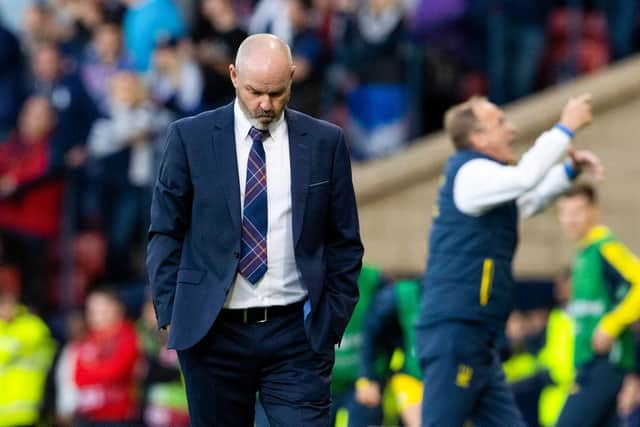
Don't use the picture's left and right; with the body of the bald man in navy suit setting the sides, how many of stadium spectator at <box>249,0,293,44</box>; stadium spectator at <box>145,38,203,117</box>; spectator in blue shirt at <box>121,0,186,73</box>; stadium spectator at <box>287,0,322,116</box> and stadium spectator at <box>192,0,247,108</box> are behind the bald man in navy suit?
5

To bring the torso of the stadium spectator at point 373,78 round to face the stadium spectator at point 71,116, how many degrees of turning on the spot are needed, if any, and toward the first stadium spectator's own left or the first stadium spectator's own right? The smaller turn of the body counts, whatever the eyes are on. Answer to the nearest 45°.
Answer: approximately 90° to the first stadium spectator's own right

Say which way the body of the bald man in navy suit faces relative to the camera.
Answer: toward the camera

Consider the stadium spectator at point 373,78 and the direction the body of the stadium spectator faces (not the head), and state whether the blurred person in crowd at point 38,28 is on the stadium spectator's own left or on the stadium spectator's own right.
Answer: on the stadium spectator's own right

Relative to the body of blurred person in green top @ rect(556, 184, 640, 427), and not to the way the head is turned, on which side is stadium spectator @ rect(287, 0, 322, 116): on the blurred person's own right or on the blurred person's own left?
on the blurred person's own right

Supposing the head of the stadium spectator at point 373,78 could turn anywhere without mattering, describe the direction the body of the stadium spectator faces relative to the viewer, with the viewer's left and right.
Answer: facing the viewer

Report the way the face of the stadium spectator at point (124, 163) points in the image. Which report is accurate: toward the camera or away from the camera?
toward the camera

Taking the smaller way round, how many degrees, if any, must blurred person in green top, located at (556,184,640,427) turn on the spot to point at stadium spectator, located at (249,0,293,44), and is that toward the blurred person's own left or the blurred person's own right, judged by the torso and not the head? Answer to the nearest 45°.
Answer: approximately 90° to the blurred person's own right

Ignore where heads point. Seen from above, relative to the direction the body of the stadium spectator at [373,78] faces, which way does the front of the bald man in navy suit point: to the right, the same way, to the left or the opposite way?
the same way

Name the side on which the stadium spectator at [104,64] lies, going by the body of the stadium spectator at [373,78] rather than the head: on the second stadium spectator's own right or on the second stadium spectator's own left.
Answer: on the second stadium spectator's own right

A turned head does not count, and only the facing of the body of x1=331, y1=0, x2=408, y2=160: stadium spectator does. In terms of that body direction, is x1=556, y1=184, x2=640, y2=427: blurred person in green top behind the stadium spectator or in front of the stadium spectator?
in front

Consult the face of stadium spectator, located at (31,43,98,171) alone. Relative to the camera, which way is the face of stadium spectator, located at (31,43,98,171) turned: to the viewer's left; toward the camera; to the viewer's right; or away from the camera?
toward the camera

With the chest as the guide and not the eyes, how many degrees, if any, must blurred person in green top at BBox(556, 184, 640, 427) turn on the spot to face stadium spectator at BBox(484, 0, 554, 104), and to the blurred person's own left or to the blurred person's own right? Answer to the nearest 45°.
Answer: approximately 135° to the blurred person's own right

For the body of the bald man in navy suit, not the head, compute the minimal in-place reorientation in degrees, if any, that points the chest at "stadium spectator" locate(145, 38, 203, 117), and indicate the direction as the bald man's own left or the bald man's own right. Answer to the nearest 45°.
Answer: approximately 180°

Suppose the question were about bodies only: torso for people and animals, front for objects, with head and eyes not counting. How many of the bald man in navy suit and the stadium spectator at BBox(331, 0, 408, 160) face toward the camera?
2

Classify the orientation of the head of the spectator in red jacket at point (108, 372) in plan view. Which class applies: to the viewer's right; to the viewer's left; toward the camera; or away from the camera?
toward the camera

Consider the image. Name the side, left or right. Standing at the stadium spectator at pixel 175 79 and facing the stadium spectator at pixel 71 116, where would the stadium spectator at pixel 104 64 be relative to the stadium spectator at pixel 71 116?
right

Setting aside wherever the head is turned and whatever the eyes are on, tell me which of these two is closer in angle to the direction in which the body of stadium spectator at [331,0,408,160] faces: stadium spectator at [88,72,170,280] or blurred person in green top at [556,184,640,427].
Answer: the blurred person in green top

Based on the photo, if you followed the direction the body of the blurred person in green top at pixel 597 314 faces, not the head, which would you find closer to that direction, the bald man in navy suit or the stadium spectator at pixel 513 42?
the bald man in navy suit
